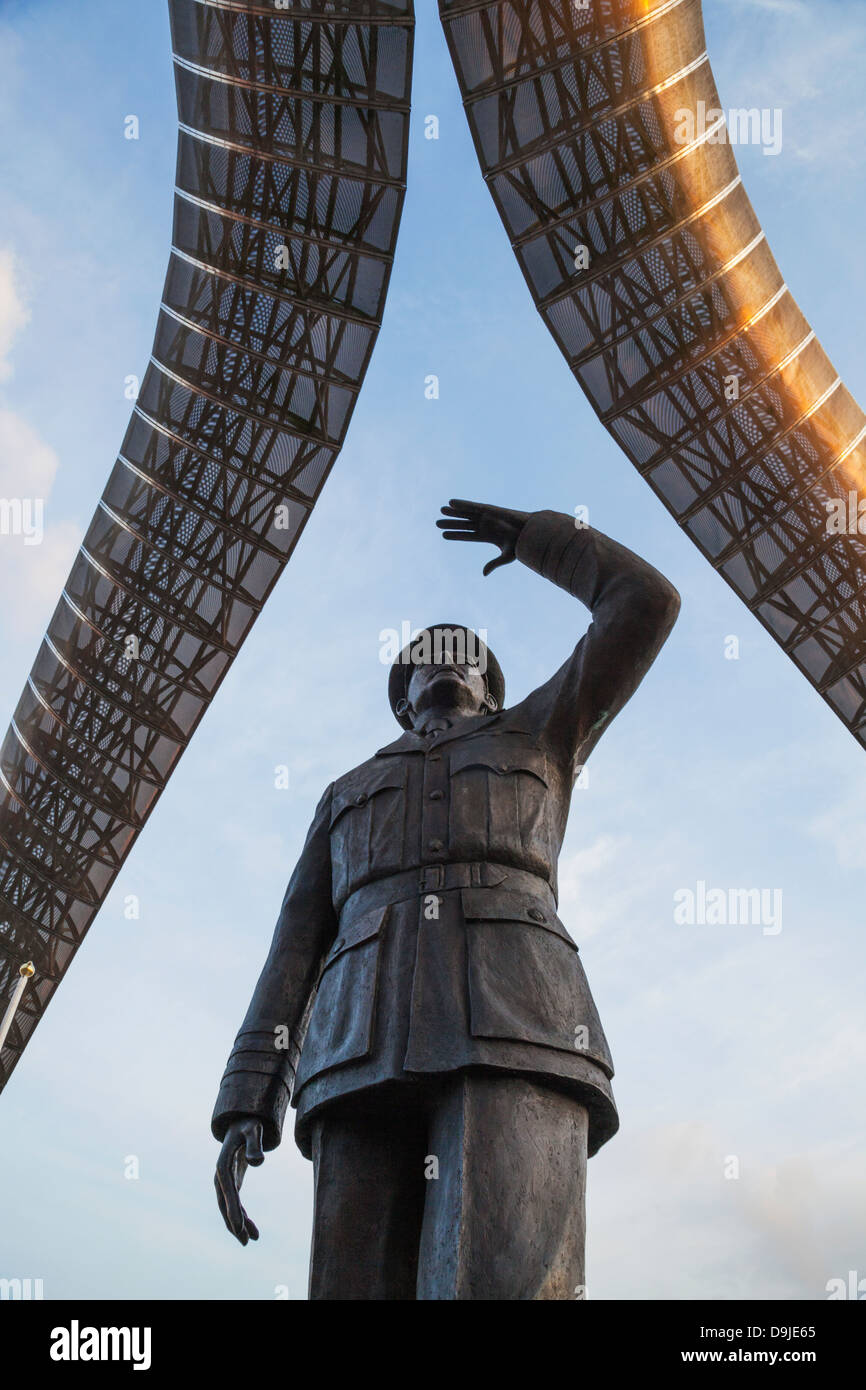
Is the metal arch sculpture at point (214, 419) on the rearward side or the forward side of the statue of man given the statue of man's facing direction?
on the rearward side

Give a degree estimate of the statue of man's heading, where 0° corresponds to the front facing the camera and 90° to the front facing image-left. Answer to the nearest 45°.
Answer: approximately 0°
